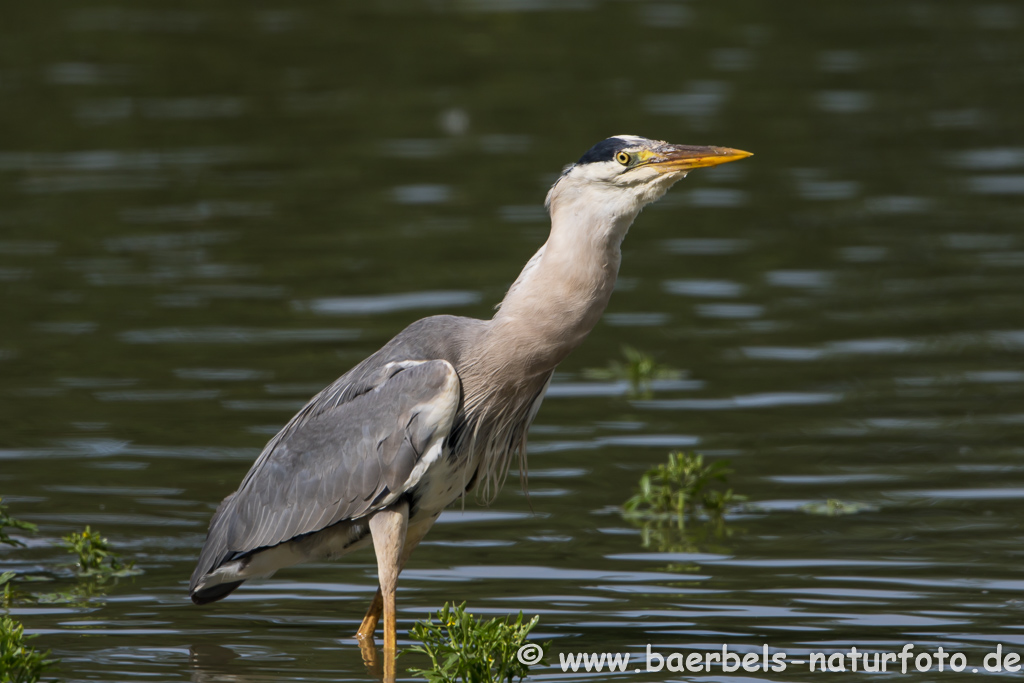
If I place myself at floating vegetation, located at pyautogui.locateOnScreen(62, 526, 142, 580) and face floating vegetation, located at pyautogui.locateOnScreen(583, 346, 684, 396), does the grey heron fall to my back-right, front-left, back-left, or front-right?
front-right

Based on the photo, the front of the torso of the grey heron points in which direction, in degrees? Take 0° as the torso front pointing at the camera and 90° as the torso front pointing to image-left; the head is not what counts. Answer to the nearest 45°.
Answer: approximately 270°

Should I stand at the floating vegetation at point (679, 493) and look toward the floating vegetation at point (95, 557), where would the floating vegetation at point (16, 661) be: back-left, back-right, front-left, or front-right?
front-left

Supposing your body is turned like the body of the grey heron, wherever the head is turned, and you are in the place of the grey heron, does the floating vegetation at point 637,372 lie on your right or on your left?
on your left

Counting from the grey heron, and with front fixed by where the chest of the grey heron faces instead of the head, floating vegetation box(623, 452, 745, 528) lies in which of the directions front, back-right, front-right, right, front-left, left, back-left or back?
front-left

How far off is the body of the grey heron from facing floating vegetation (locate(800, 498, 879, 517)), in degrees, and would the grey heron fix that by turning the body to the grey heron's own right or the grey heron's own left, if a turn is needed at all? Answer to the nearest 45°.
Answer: approximately 45° to the grey heron's own left

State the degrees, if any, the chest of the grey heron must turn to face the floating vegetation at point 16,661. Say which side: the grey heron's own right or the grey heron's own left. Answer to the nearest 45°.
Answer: approximately 135° to the grey heron's own right
